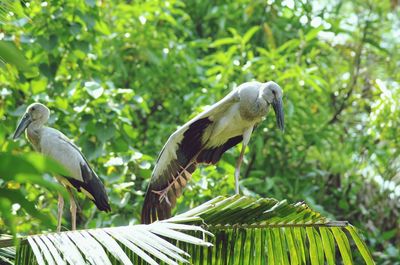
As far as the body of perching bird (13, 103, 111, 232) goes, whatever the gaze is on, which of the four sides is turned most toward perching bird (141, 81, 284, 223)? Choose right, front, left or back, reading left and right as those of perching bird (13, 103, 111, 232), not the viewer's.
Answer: back

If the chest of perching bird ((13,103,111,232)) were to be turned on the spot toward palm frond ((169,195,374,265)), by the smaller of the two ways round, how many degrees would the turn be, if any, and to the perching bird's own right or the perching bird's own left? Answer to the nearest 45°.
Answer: approximately 135° to the perching bird's own left

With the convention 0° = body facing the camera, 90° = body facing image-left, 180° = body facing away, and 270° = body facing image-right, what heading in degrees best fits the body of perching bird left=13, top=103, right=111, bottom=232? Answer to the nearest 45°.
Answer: approximately 90°
